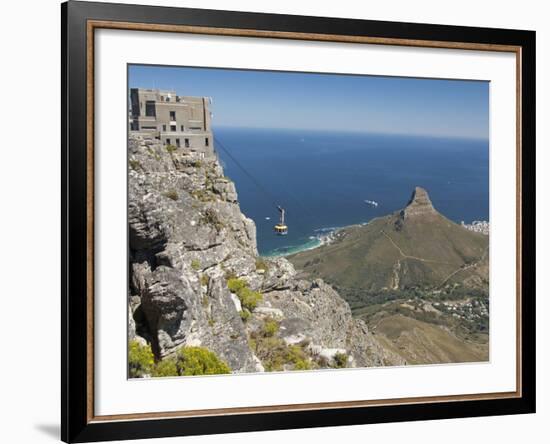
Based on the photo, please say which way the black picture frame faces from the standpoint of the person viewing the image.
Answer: facing the viewer and to the right of the viewer
